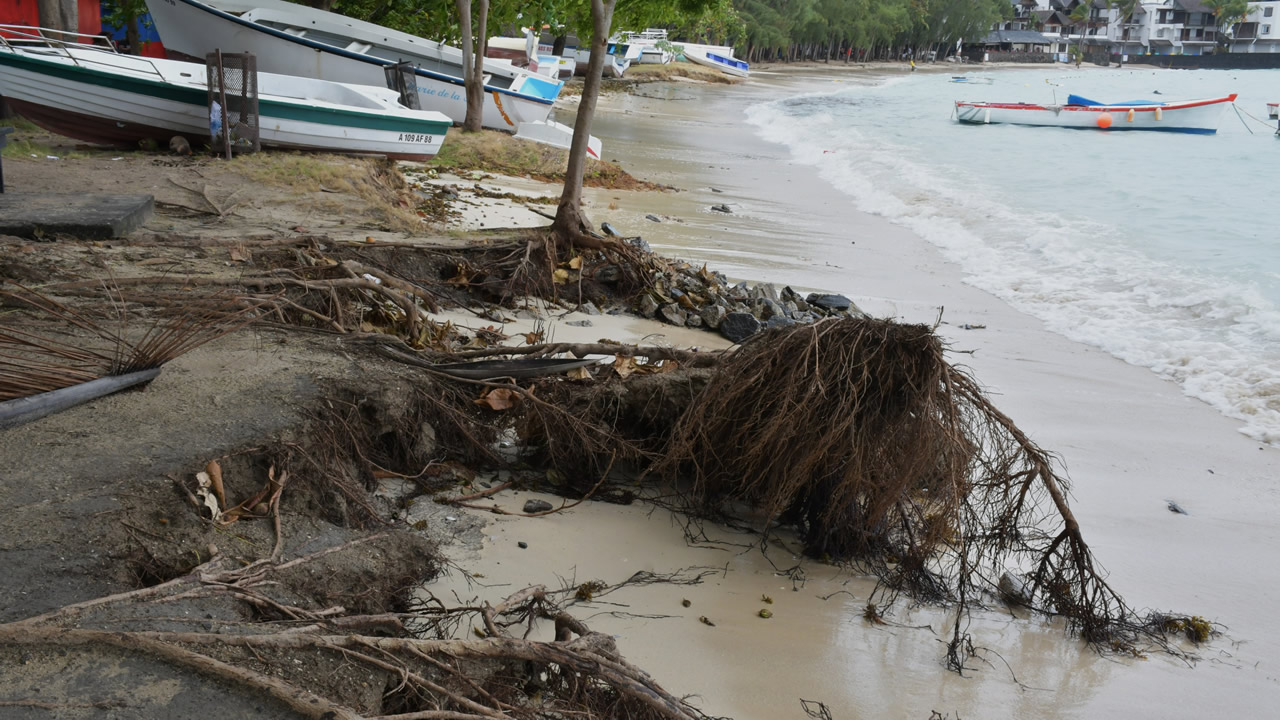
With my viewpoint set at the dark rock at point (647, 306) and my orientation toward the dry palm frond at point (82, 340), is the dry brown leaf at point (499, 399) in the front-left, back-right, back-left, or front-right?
front-left

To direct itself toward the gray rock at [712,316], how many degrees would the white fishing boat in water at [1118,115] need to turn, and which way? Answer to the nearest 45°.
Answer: approximately 90° to its right

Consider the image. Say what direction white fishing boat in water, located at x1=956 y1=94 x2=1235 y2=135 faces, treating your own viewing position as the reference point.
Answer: facing to the right of the viewer

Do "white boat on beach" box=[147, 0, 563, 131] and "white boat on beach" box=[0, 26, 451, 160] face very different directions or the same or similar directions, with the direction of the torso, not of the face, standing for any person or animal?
same or similar directions

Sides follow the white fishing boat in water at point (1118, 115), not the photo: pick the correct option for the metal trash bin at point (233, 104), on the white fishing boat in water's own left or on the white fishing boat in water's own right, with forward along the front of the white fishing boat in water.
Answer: on the white fishing boat in water's own right
